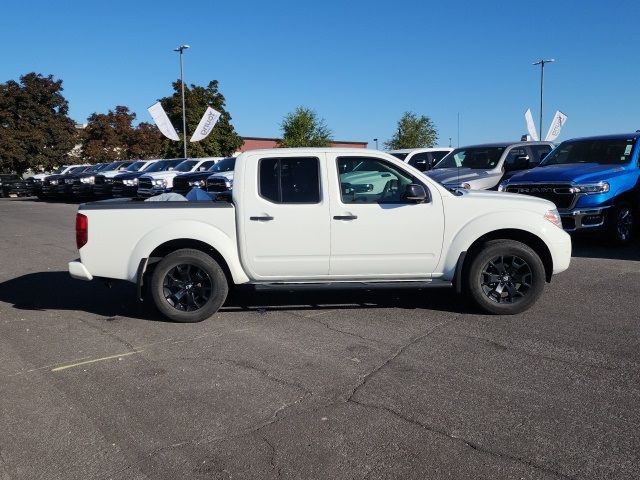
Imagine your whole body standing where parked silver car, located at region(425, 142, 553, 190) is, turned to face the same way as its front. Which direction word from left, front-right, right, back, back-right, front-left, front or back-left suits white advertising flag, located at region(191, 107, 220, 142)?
right

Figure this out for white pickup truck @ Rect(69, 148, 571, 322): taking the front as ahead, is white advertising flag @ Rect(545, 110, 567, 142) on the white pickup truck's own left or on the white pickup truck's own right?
on the white pickup truck's own left

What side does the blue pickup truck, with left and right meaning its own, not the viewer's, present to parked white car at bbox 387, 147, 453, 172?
right

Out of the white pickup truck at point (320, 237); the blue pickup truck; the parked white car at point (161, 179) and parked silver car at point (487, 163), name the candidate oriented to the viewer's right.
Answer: the white pickup truck

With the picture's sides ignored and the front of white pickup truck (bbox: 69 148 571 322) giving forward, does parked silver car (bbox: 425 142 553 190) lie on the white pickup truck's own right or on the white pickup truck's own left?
on the white pickup truck's own left

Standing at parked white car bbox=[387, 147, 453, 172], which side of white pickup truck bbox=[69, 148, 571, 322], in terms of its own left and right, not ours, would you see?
left

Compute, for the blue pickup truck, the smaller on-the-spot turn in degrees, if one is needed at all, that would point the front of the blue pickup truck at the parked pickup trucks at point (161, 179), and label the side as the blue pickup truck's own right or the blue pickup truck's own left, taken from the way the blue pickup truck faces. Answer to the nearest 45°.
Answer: approximately 90° to the blue pickup truck's own right

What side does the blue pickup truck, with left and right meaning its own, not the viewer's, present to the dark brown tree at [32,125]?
right

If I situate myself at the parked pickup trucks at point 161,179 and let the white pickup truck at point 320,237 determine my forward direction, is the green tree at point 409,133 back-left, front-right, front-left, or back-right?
back-left

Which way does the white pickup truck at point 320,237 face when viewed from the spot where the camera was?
facing to the right of the viewer

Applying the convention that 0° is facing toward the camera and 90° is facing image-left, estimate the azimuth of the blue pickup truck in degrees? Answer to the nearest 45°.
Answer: approximately 45°

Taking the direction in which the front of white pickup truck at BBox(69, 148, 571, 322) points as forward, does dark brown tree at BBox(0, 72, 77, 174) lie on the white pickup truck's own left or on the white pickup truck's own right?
on the white pickup truck's own left
